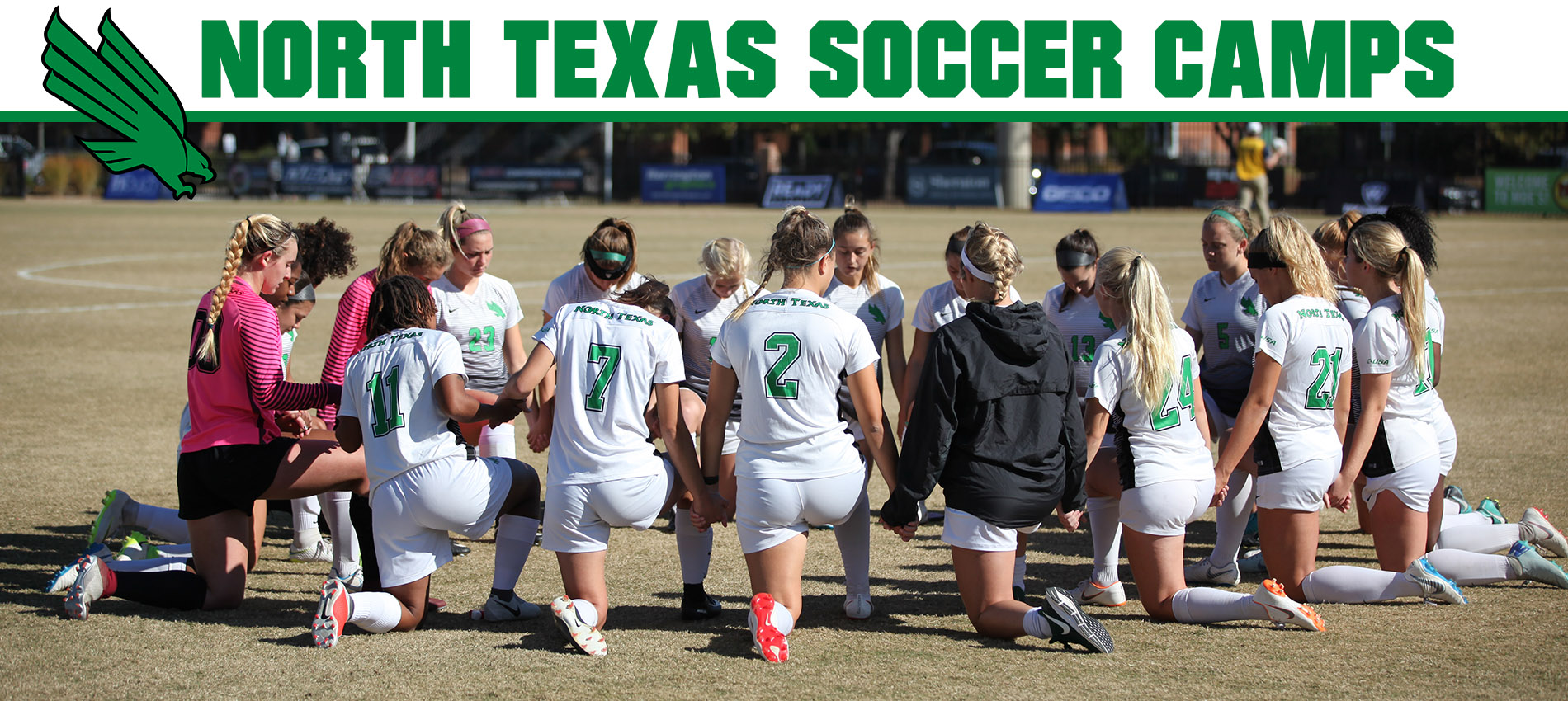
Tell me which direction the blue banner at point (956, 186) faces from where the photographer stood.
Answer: facing the viewer

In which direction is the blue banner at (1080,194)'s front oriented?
toward the camera

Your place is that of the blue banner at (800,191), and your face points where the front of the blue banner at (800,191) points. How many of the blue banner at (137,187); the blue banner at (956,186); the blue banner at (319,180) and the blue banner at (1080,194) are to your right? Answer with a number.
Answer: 2

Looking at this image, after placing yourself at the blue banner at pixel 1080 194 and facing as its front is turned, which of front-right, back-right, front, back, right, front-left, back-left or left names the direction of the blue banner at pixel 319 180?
right

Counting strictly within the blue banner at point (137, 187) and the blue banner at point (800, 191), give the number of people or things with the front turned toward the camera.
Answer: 2

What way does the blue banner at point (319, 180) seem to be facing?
toward the camera

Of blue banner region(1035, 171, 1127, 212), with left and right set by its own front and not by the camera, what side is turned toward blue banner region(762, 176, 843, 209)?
right

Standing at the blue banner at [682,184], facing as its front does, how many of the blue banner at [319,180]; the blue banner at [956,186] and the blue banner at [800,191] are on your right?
1

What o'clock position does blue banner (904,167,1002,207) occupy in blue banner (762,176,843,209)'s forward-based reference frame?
blue banner (904,167,1002,207) is roughly at 9 o'clock from blue banner (762,176,843,209).

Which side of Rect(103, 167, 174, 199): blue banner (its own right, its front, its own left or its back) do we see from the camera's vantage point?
front

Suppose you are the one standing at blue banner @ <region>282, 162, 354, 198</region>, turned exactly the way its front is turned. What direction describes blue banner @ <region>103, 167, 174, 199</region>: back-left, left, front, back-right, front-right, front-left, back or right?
right

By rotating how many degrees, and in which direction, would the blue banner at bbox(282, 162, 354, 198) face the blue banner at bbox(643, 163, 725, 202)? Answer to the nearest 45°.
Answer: approximately 90° to its left

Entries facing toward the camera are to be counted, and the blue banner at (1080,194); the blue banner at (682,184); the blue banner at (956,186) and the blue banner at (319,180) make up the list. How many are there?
4

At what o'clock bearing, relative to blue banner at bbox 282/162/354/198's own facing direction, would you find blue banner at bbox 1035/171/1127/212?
blue banner at bbox 1035/171/1127/212 is roughly at 10 o'clock from blue banner at bbox 282/162/354/198.

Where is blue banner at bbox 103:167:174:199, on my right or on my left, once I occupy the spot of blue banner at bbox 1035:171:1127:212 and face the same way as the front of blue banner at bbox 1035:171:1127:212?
on my right

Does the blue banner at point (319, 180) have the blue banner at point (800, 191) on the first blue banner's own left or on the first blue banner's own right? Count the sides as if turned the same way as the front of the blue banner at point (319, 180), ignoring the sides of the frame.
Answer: on the first blue banner's own left
